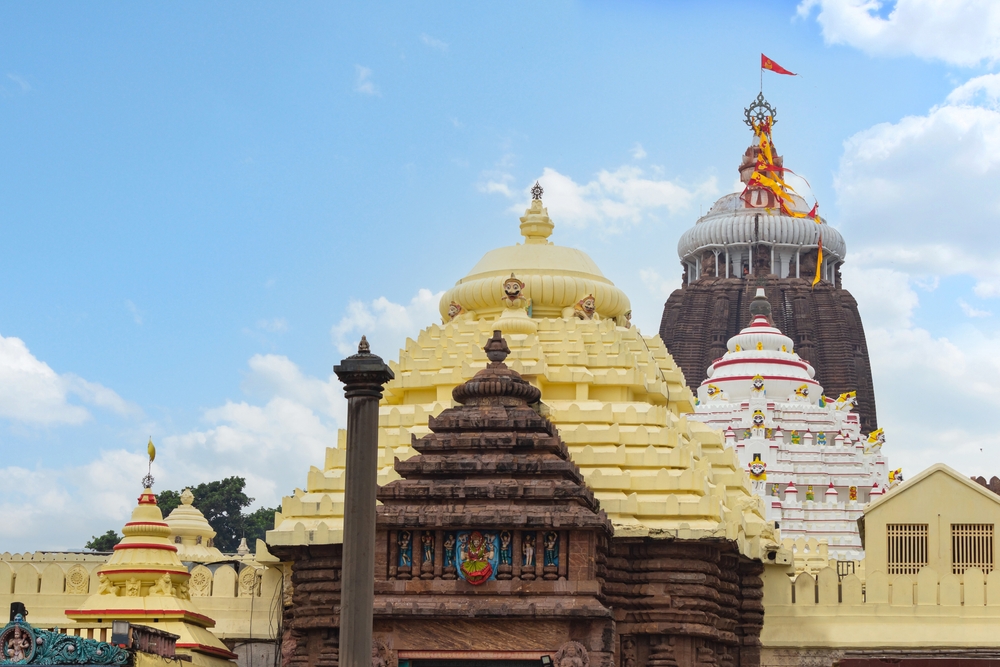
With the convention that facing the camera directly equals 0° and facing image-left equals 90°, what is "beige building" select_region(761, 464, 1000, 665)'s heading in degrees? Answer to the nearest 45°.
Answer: approximately 0°

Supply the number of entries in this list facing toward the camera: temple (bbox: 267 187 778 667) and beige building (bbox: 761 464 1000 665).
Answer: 2

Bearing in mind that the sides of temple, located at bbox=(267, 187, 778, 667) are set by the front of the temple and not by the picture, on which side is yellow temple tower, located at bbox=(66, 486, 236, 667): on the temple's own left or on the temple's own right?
on the temple's own right

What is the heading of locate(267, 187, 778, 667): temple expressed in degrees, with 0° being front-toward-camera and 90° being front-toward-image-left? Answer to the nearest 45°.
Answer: approximately 0°

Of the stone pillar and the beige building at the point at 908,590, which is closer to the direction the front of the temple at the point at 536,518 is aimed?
the stone pillar

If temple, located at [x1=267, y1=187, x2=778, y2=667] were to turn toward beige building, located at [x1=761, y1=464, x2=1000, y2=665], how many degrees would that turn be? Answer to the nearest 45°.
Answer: approximately 135° to its left
